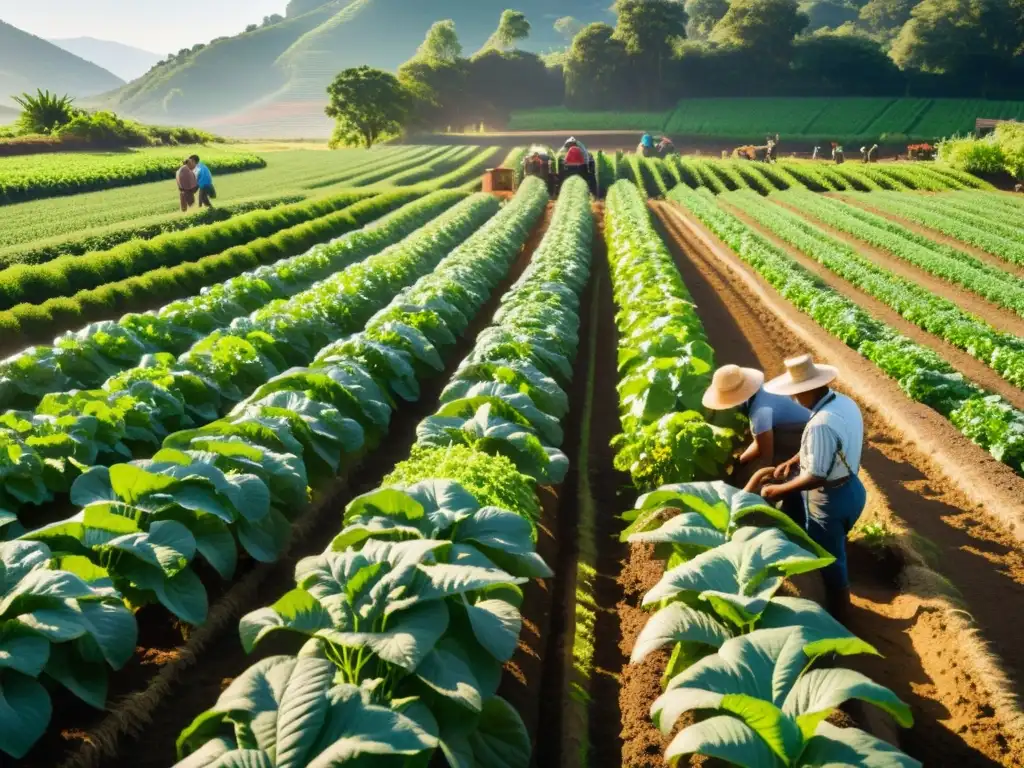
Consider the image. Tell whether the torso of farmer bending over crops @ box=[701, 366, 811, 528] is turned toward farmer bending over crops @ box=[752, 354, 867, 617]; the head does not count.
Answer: no

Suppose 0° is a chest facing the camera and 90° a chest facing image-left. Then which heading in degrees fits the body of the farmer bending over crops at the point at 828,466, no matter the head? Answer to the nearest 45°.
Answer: approximately 90°

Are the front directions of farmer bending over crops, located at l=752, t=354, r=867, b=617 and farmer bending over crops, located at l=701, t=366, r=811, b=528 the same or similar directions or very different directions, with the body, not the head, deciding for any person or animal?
same or similar directions

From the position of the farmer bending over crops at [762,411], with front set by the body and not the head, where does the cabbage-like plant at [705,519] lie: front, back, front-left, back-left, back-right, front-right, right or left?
left

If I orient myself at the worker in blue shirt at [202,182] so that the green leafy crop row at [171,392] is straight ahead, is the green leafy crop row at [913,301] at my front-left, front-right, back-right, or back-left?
front-left

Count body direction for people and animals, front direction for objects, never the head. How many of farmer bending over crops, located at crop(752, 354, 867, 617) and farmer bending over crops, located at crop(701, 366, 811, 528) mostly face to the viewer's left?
2

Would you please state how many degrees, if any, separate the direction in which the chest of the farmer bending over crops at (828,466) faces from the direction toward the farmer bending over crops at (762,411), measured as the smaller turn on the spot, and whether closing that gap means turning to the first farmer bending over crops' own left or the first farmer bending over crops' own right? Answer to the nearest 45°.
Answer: approximately 45° to the first farmer bending over crops' own right

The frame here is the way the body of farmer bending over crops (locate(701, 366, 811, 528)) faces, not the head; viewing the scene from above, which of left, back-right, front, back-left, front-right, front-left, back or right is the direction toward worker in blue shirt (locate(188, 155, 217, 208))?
front-right

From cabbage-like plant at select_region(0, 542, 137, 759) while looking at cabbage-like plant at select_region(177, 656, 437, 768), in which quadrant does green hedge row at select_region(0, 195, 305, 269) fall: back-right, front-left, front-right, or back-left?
back-left

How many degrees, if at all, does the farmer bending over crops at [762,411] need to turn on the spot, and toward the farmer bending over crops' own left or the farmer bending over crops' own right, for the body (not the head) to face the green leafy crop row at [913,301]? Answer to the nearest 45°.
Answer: approximately 90° to the farmer bending over crops' own right

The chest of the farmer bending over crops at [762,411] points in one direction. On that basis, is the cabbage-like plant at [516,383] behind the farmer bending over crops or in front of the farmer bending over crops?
in front

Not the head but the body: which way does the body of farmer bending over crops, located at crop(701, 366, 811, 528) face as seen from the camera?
to the viewer's left

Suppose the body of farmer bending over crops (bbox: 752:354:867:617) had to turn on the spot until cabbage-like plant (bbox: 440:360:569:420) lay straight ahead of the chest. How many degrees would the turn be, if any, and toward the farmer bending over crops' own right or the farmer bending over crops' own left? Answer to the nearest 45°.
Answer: approximately 45° to the farmer bending over crops' own right

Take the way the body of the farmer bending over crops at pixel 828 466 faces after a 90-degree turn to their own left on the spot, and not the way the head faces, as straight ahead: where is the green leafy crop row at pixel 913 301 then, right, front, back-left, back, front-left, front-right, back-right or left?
back
